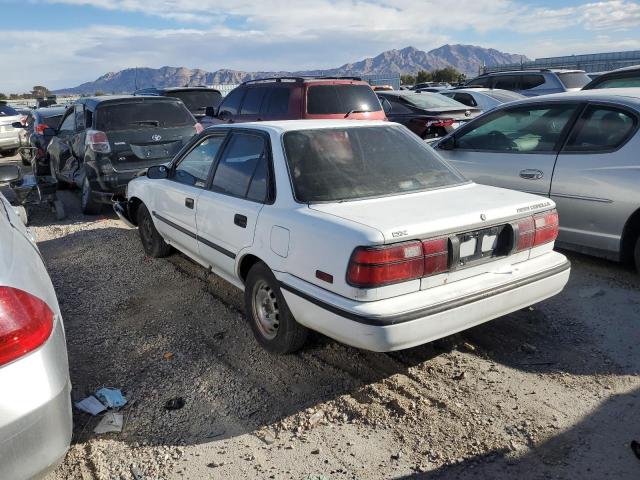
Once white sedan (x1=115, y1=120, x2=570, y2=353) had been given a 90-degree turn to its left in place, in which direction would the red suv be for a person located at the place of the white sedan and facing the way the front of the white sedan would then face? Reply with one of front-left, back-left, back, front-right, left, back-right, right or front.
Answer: back-right

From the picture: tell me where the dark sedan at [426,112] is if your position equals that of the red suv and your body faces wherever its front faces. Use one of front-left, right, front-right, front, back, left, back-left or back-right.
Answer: right

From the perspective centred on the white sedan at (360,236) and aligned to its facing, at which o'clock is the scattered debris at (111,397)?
The scattered debris is roughly at 8 o'clock from the white sedan.

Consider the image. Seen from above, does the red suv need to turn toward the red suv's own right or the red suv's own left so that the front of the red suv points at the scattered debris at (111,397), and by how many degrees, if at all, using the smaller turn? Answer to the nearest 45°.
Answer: approximately 135° to the red suv's own left

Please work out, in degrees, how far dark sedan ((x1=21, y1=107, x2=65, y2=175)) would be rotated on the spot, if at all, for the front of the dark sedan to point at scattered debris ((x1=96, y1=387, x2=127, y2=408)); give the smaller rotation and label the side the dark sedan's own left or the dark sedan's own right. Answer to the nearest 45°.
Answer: approximately 180°

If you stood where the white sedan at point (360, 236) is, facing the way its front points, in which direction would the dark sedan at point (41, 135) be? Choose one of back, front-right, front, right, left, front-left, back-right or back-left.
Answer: front

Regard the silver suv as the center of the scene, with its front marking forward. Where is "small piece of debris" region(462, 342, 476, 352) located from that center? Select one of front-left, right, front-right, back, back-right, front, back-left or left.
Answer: back-left

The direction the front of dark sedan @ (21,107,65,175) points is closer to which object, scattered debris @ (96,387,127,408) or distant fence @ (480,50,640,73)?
the distant fence

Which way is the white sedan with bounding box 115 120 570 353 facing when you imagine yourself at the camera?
facing away from the viewer and to the left of the viewer

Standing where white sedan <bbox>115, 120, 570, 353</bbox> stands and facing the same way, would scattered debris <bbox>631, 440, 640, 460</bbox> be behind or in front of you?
behind

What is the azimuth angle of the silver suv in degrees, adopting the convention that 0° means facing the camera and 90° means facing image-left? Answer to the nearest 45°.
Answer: approximately 135°

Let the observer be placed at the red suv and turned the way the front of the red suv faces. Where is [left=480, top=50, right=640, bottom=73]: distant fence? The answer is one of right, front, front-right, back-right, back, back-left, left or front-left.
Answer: right

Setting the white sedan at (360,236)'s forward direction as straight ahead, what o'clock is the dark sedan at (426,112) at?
The dark sedan is roughly at 2 o'clock from the white sedan.

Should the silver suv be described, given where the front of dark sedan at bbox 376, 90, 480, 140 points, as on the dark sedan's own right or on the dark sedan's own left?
on the dark sedan's own right

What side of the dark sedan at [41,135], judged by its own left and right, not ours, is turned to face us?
back
